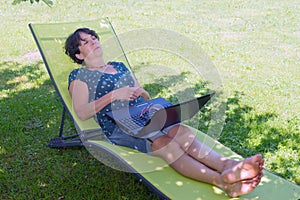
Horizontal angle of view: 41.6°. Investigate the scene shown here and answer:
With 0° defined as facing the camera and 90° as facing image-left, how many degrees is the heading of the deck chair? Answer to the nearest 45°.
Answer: approximately 315°

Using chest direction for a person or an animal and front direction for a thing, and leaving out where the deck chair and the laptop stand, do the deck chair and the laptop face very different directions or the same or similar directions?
very different directions

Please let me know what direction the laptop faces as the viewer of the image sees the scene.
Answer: facing away from the viewer and to the left of the viewer
